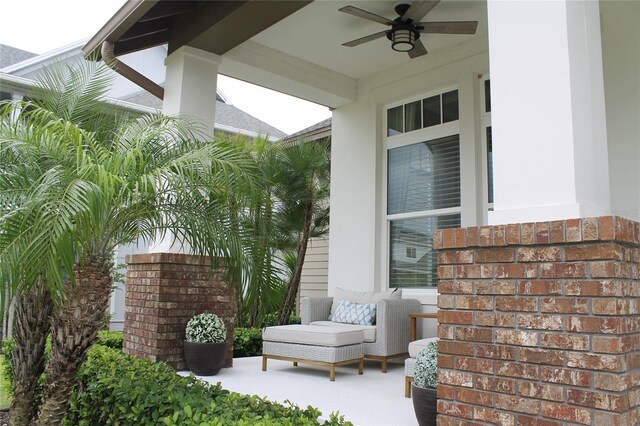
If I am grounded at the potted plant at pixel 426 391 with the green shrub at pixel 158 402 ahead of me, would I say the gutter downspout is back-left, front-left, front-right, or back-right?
front-right

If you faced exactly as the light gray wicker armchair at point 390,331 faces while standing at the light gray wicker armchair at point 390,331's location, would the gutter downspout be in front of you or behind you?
in front

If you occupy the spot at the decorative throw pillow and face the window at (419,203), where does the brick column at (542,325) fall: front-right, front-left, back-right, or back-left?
back-right

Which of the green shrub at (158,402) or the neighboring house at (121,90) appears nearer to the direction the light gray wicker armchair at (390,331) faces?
the green shrub

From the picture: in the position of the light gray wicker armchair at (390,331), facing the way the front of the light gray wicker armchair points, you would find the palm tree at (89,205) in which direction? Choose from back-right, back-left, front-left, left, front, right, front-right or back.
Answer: front

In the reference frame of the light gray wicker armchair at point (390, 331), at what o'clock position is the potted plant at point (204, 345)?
The potted plant is roughly at 1 o'clock from the light gray wicker armchair.

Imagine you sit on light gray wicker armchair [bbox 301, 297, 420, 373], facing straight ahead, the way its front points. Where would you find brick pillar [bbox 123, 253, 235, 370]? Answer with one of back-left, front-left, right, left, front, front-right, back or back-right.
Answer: front-right

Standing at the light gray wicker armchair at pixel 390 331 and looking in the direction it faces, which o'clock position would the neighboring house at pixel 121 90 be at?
The neighboring house is roughly at 3 o'clock from the light gray wicker armchair.

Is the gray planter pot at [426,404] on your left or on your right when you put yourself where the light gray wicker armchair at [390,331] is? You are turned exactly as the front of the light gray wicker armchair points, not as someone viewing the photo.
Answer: on your left

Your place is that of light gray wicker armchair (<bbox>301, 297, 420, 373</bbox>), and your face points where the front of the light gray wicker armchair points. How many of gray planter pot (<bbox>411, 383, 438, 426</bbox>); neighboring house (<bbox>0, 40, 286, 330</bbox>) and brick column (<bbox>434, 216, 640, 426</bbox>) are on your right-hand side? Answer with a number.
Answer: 1

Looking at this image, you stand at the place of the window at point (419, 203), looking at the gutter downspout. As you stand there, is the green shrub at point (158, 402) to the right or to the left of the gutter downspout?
left

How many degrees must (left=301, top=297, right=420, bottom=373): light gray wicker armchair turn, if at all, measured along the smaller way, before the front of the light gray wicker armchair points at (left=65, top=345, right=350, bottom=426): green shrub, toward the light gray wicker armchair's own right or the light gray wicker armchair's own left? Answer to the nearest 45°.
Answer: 0° — it already faces it

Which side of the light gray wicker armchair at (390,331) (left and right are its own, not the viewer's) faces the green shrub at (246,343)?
right

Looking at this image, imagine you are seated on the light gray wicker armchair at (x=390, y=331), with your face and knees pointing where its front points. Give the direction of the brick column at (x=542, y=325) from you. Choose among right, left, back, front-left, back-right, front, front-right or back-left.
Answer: front-left
